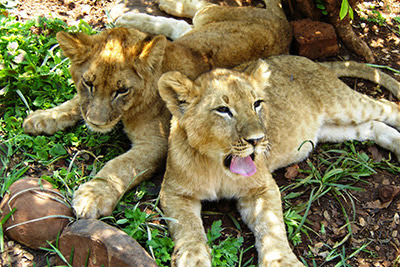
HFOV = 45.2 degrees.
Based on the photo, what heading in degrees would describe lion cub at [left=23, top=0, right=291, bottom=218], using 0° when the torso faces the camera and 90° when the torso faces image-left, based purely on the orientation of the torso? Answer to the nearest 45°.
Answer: approximately 45°

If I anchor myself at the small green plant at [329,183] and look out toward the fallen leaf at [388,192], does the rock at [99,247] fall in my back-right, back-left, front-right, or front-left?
back-right

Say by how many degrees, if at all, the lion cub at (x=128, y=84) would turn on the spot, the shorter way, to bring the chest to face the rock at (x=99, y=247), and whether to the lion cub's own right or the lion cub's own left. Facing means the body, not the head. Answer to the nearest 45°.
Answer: approximately 45° to the lion cub's own left

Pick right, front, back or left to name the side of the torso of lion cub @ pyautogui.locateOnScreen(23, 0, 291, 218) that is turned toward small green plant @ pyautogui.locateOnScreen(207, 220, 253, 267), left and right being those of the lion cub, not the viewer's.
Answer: left

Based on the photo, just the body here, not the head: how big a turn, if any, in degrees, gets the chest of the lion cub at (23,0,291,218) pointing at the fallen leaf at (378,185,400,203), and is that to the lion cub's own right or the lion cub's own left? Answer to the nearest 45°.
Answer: approximately 90° to the lion cub's own left

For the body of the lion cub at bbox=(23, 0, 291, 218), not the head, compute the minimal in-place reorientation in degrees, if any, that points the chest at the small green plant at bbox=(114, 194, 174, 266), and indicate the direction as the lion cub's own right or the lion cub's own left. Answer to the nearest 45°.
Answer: approximately 45° to the lion cub's own left

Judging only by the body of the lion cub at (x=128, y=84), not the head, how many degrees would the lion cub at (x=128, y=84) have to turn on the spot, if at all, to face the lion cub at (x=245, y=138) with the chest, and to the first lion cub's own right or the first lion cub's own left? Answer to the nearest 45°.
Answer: approximately 90° to the first lion cub's own left

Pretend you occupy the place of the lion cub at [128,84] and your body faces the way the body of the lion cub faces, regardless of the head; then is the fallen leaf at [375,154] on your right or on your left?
on your left

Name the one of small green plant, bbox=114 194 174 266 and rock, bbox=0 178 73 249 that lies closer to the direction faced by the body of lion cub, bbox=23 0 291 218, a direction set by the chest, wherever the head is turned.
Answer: the rock

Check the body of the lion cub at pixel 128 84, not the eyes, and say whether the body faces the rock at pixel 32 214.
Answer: yes

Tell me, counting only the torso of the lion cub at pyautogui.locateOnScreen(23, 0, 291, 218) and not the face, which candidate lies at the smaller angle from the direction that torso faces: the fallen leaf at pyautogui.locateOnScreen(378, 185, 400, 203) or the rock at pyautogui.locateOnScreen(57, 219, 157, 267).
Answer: the rock

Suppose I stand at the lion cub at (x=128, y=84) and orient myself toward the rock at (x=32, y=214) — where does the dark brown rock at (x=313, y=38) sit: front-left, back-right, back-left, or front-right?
back-left

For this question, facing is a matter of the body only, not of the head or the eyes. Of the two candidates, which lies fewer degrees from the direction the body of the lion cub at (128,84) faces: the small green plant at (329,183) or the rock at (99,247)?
the rock

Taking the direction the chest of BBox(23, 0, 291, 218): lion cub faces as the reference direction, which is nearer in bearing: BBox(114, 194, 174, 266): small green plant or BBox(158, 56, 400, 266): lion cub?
the small green plant
